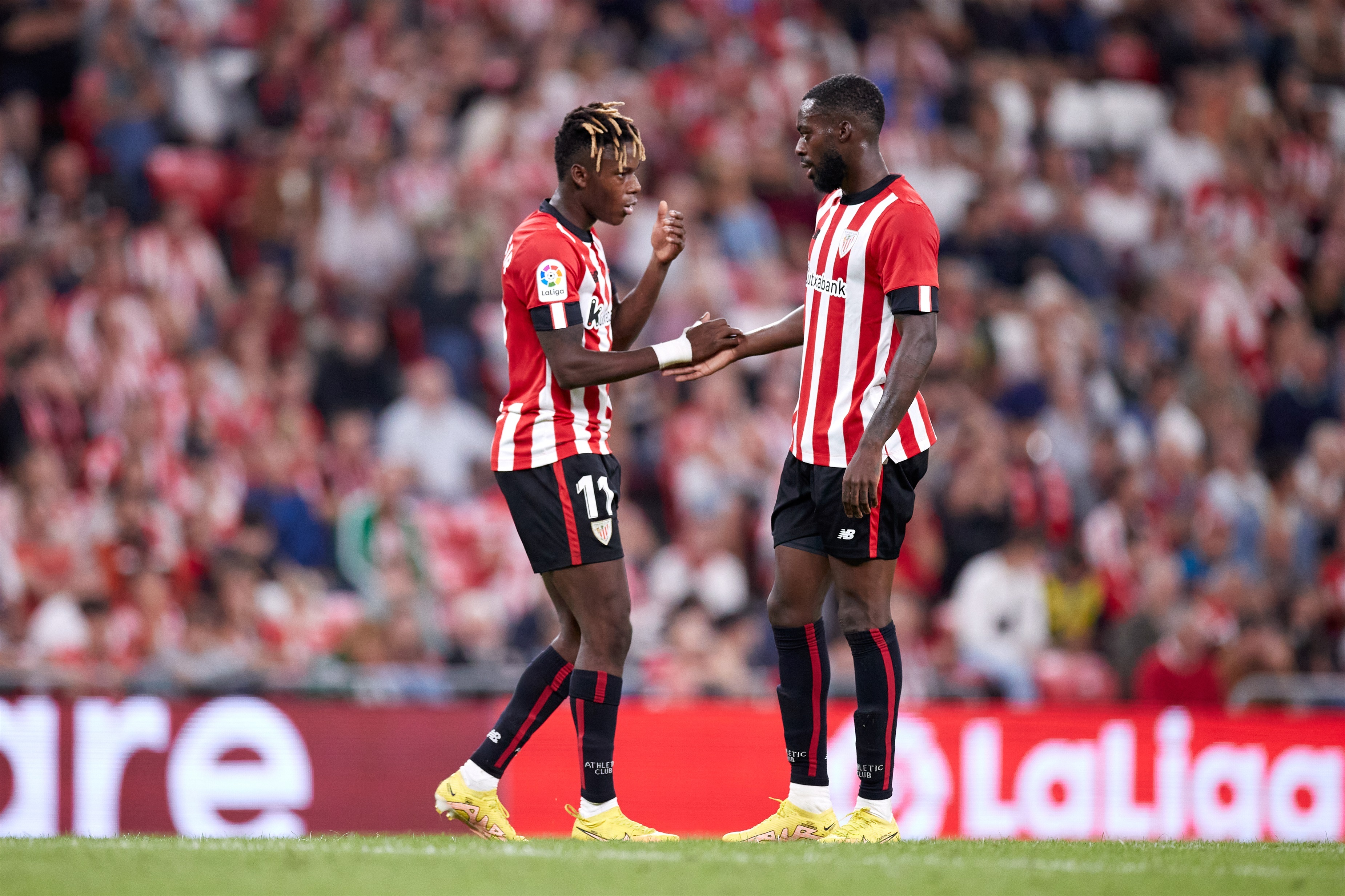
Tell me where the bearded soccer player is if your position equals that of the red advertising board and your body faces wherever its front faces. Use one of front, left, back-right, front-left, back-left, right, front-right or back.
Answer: front

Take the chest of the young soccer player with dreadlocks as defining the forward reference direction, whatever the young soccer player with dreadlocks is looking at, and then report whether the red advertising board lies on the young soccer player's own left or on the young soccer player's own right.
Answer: on the young soccer player's own left

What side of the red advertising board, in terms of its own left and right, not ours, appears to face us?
front

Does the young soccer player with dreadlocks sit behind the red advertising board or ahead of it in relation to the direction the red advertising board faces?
ahead

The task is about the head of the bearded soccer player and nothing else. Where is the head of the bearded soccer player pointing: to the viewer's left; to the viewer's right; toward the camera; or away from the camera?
to the viewer's left

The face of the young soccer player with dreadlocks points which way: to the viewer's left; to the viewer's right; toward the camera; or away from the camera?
to the viewer's right

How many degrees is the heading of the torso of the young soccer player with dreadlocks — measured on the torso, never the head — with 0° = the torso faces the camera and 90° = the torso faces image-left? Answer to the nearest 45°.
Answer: approximately 270°

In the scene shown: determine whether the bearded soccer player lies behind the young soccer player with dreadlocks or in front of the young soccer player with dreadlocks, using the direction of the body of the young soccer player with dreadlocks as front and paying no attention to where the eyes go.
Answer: in front
